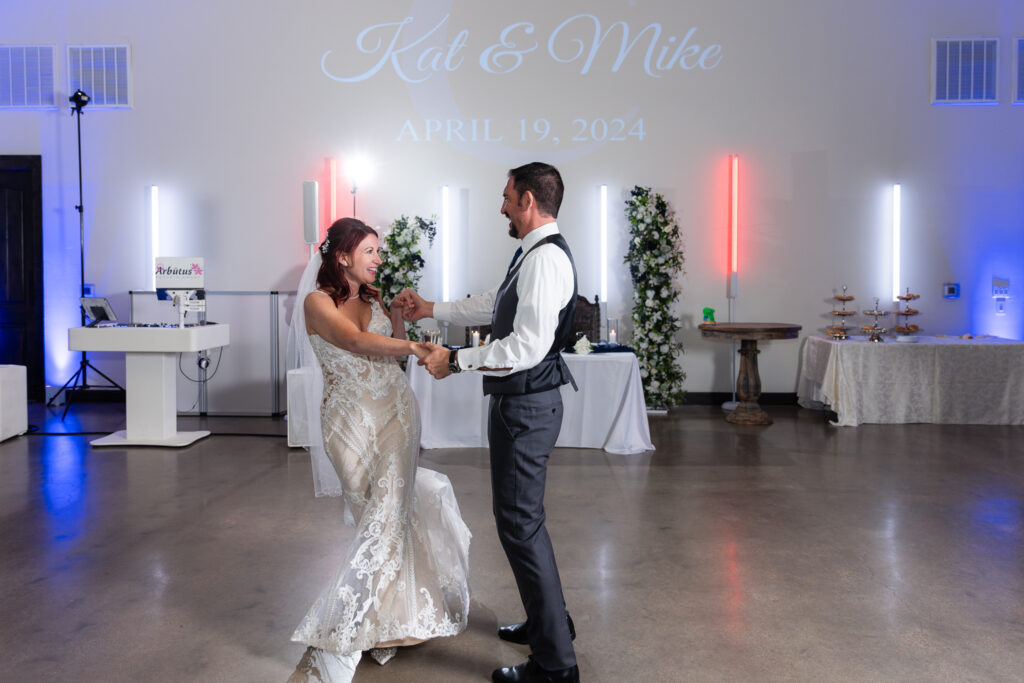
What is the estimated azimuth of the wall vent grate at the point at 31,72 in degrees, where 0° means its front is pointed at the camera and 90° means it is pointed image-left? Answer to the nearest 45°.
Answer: approximately 0°

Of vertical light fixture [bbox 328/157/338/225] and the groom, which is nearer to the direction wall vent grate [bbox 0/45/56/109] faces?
the groom

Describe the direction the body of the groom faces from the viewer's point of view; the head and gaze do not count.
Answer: to the viewer's left

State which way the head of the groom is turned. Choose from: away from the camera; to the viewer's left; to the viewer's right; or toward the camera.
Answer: to the viewer's left

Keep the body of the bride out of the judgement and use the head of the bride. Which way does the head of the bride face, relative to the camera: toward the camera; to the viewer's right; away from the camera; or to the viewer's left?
to the viewer's right
